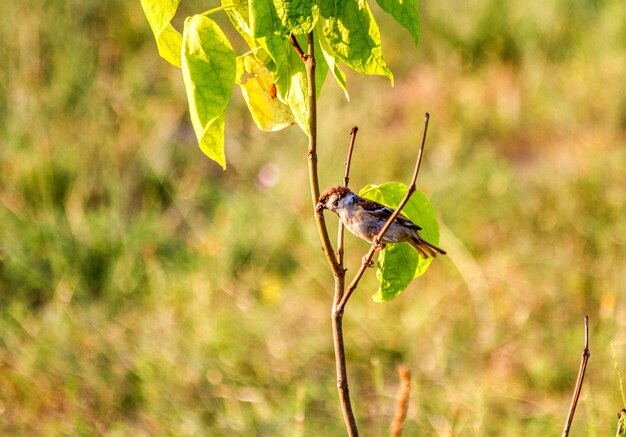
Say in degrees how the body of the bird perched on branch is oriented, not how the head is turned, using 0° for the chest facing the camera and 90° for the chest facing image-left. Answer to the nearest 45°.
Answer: approximately 90°
